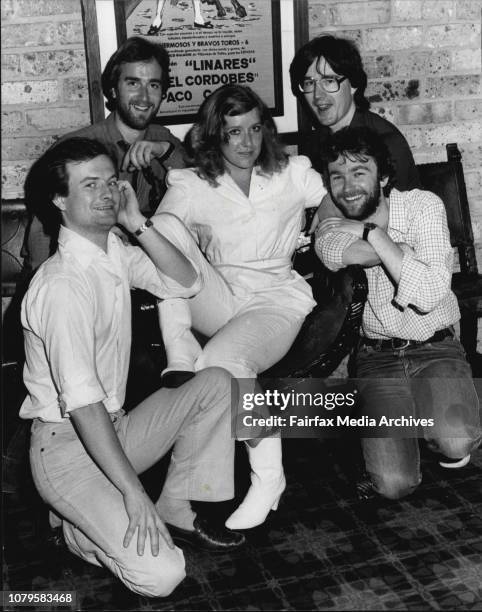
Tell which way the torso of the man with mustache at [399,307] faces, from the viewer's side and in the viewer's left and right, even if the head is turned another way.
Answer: facing the viewer and to the left of the viewer

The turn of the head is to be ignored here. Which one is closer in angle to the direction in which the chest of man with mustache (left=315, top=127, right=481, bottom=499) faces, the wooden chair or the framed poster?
the framed poster

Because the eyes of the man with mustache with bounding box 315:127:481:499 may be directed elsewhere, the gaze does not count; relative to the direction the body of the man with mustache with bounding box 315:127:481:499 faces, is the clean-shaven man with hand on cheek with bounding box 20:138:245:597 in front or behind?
in front

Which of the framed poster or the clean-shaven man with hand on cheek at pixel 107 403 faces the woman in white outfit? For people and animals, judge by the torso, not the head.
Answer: the framed poster

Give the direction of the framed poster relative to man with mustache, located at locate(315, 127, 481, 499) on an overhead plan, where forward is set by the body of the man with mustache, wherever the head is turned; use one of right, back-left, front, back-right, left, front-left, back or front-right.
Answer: right

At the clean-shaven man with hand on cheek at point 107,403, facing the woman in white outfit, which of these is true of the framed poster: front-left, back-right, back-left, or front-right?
front-left

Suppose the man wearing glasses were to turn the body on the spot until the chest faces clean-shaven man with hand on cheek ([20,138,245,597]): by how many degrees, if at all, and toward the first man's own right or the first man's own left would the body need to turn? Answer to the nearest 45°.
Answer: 0° — they already face them

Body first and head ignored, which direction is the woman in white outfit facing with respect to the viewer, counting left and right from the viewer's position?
facing the viewer

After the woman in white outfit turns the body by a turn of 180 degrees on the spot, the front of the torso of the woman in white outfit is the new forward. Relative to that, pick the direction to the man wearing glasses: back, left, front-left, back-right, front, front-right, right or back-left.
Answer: front-right

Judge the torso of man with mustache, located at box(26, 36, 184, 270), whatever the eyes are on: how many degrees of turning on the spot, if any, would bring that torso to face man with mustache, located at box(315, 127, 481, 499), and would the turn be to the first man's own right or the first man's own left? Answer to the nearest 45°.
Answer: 0° — they already face them

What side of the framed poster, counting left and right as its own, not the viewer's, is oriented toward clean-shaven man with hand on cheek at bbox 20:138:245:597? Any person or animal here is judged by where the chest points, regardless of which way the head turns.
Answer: front

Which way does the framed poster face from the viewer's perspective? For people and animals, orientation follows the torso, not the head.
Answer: toward the camera

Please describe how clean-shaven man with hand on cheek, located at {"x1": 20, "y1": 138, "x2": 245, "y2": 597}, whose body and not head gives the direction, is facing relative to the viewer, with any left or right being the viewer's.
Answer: facing the viewer and to the right of the viewer

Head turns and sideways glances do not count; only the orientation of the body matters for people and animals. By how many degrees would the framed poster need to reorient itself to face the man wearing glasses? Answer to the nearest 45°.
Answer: approximately 45° to its left

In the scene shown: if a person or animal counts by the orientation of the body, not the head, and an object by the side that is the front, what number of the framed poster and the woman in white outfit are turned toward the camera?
2
